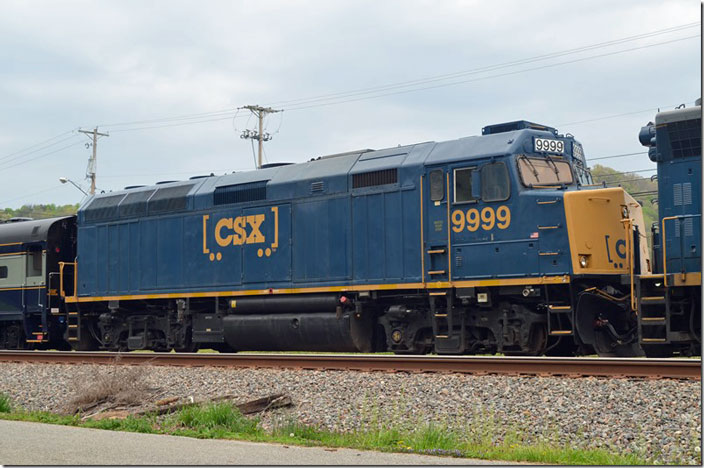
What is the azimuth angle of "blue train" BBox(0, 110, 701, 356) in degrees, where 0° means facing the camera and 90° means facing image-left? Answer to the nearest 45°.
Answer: approximately 315°

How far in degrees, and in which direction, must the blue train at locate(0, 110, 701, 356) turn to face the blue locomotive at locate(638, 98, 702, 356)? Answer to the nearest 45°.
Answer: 0° — it already faces it
